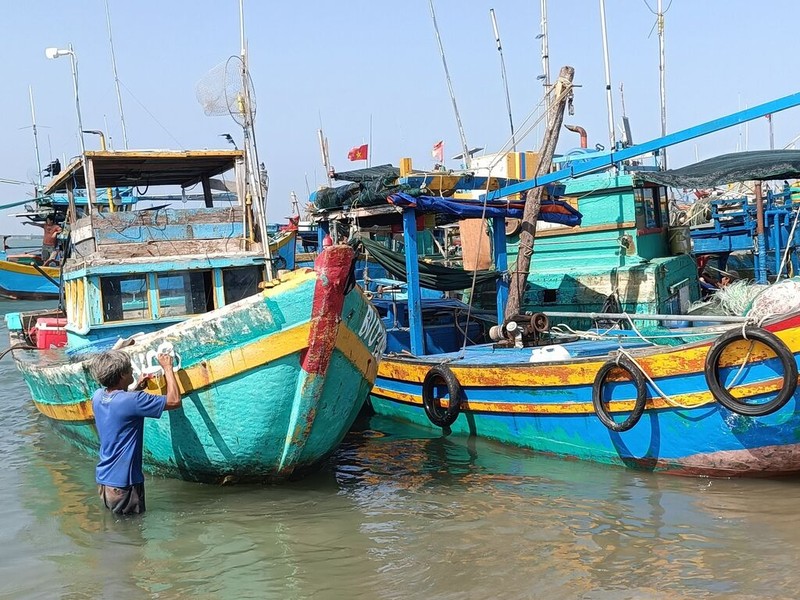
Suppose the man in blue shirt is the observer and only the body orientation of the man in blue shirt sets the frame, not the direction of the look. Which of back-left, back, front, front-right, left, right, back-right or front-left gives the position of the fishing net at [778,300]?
front-right

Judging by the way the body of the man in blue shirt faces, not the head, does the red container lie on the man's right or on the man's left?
on the man's left

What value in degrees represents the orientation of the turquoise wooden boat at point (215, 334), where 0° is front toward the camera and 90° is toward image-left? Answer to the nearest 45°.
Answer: approximately 315°

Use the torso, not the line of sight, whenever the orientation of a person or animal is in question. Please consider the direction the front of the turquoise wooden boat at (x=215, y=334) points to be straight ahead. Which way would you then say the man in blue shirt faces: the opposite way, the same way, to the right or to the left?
to the left

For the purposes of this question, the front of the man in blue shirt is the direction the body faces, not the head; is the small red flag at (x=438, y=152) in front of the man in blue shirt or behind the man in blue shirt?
in front

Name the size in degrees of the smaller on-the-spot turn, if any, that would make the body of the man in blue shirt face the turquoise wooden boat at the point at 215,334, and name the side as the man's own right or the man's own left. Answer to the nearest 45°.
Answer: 0° — they already face it

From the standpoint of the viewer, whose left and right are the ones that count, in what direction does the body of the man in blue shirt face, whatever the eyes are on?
facing away from the viewer and to the right of the viewer

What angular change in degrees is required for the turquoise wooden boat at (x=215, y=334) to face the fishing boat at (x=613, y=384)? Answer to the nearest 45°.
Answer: approximately 45° to its left

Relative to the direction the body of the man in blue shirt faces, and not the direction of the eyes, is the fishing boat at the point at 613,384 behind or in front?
in front
